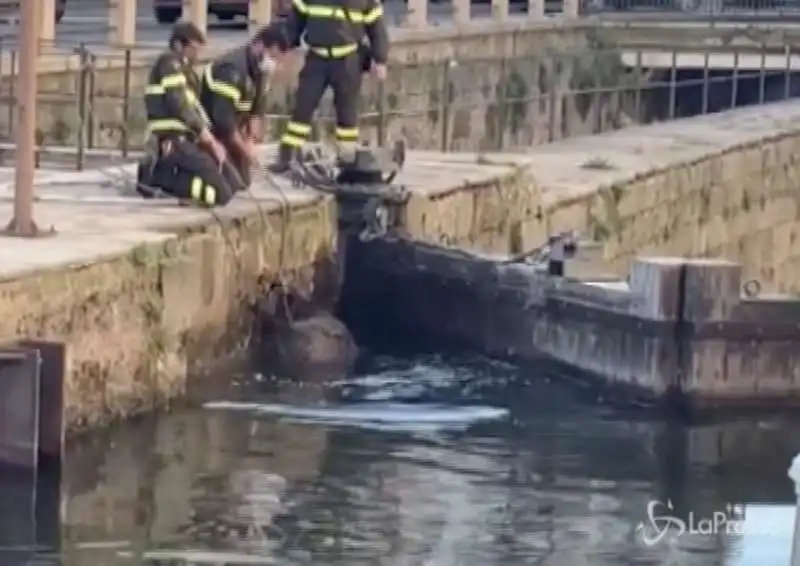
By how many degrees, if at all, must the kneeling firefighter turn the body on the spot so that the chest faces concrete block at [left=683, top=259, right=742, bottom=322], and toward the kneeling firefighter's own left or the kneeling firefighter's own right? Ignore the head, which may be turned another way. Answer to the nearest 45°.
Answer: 0° — they already face it

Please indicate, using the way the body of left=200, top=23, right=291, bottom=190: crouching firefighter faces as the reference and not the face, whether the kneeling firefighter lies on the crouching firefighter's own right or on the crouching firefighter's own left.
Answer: on the crouching firefighter's own right

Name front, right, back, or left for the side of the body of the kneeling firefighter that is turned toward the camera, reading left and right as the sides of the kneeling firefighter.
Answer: right

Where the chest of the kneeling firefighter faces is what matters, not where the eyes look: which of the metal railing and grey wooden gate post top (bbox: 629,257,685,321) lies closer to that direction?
the grey wooden gate post top

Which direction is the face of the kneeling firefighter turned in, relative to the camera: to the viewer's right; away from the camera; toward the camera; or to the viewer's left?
to the viewer's right

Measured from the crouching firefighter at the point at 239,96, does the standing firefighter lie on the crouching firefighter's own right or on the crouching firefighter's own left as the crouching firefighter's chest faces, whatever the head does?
on the crouching firefighter's own left

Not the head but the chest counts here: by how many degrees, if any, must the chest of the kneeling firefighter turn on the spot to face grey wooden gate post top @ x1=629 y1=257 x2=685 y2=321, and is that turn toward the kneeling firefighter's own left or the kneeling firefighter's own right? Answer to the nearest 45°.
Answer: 0° — they already face it

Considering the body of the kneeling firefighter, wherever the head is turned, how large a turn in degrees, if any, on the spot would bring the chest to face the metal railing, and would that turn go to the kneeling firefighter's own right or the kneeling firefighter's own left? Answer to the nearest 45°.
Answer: approximately 90° to the kneeling firefighter's own left
